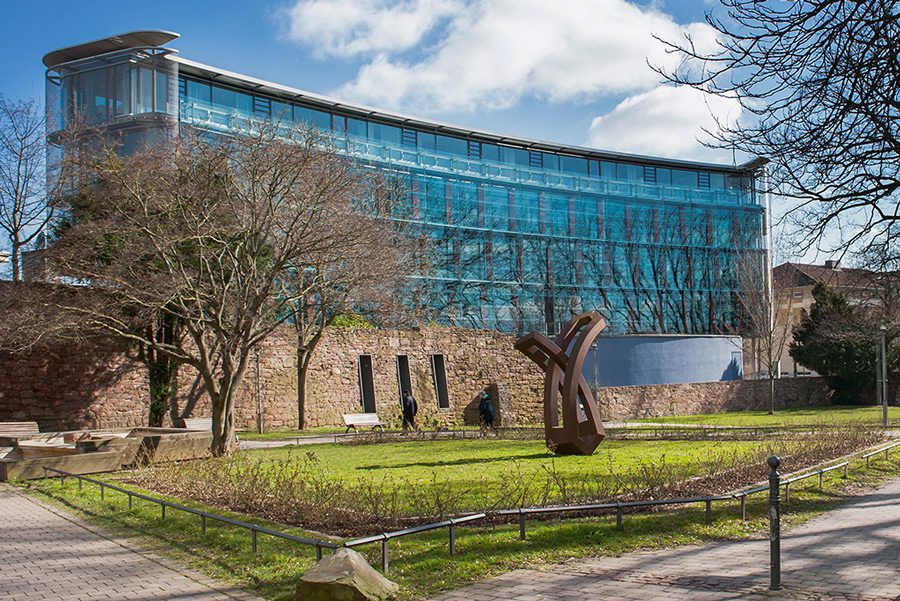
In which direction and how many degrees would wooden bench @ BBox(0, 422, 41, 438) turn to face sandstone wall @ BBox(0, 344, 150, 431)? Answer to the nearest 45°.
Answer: approximately 180°

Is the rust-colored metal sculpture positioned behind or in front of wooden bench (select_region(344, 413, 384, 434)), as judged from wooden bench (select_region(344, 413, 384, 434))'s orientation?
in front

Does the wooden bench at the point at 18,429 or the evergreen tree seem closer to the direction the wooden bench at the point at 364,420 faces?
the wooden bench

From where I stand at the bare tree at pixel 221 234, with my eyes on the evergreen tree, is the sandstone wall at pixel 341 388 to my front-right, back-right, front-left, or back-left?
front-left

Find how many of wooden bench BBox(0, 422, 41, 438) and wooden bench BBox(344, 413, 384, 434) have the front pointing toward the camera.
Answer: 2

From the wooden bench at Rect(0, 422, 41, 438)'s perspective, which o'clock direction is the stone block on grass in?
The stone block on grass is roughly at 12 o'clock from the wooden bench.

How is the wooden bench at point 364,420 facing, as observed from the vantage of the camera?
facing the viewer

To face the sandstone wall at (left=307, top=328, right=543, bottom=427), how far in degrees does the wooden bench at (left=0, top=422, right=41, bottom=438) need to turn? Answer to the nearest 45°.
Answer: approximately 135° to its left

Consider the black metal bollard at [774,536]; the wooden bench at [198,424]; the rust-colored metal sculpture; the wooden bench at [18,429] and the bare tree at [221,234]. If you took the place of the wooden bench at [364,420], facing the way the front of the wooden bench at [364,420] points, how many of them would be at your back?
0

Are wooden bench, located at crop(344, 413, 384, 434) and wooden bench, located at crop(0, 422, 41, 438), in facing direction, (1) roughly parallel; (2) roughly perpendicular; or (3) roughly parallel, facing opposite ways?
roughly parallel

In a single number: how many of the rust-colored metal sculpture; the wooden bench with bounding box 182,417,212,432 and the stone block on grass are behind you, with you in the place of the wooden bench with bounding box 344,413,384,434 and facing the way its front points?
0

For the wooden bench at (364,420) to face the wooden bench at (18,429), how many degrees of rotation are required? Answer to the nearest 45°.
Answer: approximately 45° to its right

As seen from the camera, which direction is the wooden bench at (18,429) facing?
toward the camera

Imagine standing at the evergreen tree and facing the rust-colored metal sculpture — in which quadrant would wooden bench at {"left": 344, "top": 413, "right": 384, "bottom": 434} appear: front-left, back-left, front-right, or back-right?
front-right

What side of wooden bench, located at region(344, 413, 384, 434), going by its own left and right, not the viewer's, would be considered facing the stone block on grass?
front
